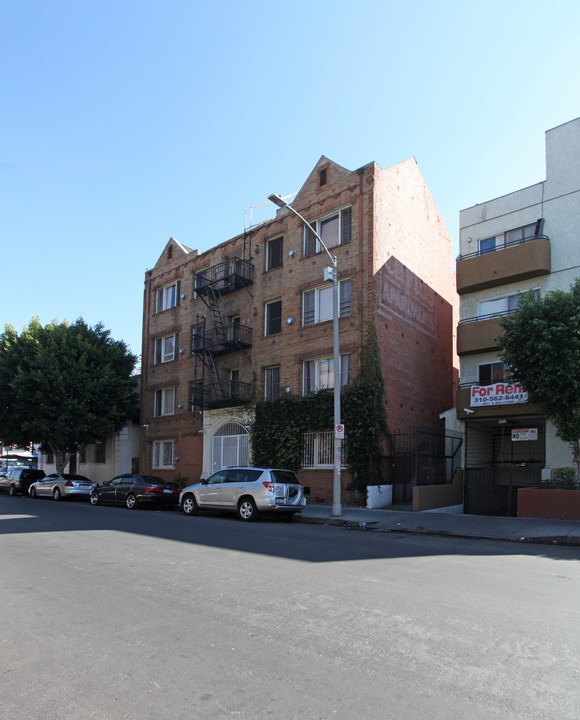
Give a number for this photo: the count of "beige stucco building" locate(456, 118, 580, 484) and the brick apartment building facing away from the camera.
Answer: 0

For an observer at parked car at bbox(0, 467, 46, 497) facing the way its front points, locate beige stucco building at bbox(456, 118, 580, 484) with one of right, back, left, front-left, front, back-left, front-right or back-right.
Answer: back

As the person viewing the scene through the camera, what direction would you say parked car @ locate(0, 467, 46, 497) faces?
facing away from the viewer and to the left of the viewer

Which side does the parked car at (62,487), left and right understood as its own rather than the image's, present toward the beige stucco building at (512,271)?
back

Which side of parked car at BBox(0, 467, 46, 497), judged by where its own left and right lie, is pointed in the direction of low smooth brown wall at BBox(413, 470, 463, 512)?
back

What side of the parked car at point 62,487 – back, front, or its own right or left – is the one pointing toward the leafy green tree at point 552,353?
back

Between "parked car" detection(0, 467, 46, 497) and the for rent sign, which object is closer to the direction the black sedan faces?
the parked car

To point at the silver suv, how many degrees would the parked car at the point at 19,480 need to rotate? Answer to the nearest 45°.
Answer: approximately 135° to its left

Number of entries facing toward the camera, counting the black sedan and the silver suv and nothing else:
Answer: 0

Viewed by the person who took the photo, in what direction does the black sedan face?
facing away from the viewer and to the left of the viewer

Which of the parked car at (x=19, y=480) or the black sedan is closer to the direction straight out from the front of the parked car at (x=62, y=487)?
the parked car

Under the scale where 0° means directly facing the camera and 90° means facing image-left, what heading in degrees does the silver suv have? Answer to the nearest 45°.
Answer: approximately 135°

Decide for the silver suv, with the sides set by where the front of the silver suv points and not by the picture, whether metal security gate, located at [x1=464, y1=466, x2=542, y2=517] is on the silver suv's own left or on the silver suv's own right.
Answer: on the silver suv's own right
